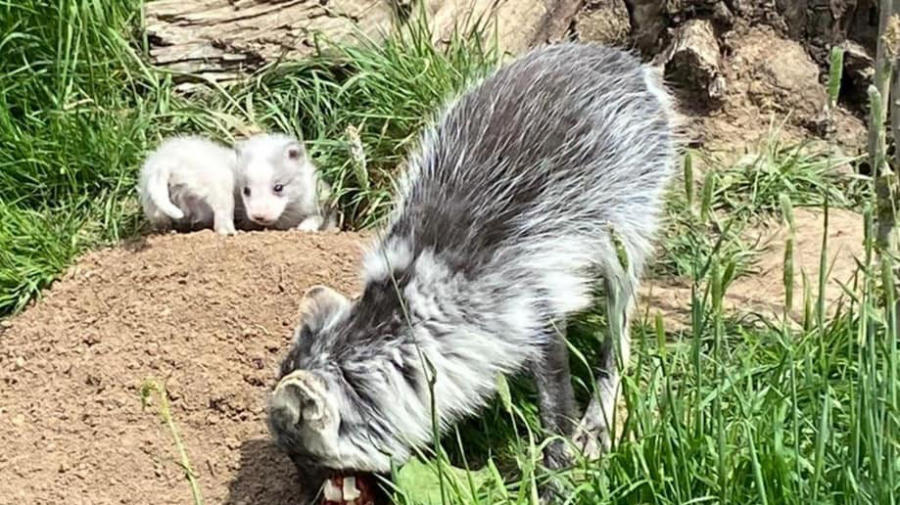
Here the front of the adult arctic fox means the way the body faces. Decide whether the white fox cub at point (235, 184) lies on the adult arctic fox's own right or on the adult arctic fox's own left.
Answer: on the adult arctic fox's own right

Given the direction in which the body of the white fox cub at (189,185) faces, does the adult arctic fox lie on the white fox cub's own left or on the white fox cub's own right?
on the white fox cub's own right

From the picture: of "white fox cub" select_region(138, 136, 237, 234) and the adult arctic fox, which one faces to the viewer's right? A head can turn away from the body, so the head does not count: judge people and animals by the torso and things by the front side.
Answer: the white fox cub

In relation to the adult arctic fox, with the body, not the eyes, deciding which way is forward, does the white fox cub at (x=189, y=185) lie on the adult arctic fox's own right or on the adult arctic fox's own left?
on the adult arctic fox's own right

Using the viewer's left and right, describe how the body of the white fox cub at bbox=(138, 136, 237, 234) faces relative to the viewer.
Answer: facing to the right of the viewer

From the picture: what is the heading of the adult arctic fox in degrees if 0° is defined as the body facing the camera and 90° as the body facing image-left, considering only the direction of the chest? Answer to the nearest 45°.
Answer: approximately 45°

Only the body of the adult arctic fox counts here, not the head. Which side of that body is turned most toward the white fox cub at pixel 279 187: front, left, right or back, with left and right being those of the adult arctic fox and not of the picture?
right

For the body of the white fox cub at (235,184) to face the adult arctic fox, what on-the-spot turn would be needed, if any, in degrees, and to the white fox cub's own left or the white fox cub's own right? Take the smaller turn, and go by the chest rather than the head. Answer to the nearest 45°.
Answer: approximately 45° to the white fox cub's own right

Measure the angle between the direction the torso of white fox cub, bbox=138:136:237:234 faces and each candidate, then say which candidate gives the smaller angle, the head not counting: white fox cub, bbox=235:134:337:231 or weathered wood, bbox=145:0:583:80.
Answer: the white fox cub
